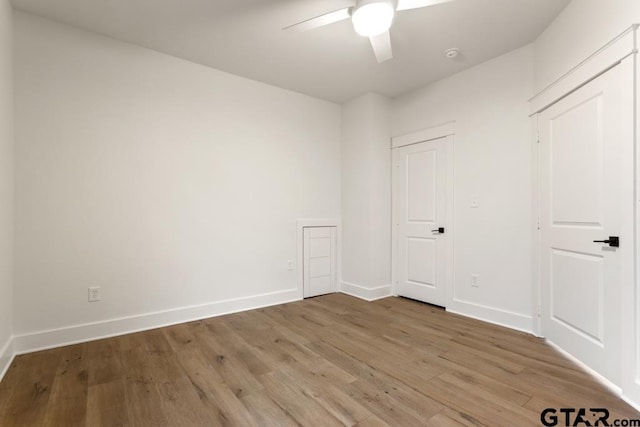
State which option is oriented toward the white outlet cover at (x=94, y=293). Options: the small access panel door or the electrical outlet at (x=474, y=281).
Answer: the electrical outlet

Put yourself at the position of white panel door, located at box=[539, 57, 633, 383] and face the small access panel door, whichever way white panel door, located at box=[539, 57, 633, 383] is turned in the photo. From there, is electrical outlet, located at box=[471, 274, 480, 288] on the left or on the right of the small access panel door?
right

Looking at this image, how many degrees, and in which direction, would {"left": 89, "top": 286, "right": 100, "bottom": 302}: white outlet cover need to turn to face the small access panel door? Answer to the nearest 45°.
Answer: approximately 90° to its left

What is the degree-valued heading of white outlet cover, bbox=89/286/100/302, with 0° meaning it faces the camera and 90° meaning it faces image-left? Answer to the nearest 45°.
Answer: approximately 0°

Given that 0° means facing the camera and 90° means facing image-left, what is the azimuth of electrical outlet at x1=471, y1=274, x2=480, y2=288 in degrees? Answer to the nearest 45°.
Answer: approximately 45°

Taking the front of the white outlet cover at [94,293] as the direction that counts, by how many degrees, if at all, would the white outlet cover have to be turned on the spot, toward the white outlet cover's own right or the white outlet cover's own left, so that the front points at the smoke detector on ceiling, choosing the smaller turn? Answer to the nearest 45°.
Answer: approximately 45° to the white outlet cover's own left

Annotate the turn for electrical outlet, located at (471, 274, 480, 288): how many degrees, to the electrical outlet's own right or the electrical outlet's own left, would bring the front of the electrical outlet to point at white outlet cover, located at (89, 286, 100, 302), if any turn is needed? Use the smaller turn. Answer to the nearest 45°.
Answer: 0° — it already faces it

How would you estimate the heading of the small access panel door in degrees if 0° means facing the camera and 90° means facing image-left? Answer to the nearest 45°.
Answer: approximately 315°
